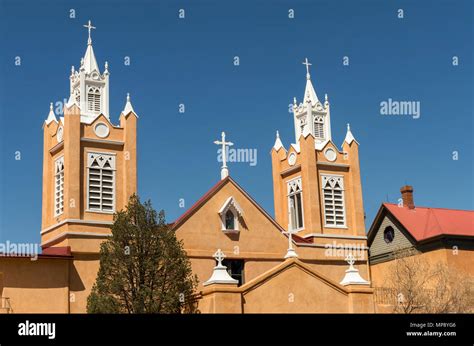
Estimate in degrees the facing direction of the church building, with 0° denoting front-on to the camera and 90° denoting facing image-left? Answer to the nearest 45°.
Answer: approximately 315°
